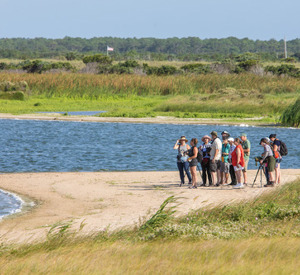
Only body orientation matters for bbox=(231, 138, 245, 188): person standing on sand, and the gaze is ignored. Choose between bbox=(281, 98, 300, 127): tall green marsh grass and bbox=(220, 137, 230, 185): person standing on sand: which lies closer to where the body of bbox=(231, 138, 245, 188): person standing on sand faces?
the person standing on sand

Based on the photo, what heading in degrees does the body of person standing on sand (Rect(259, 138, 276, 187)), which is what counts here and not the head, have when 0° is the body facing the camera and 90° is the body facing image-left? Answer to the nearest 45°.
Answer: approximately 90°
